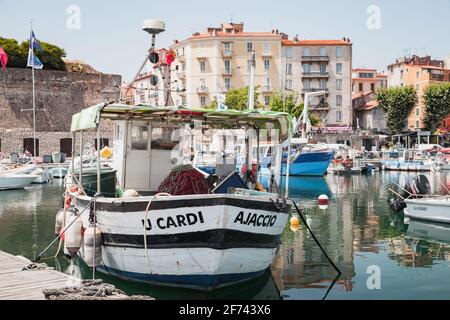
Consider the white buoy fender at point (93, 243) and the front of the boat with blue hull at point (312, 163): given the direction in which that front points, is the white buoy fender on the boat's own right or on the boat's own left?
on the boat's own right

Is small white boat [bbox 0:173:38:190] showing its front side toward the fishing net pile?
no

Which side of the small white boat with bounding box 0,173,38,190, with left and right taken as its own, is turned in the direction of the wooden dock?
right

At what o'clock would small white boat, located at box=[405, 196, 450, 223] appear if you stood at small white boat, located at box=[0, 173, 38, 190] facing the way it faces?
small white boat, located at box=[405, 196, 450, 223] is roughly at 2 o'clock from small white boat, located at box=[0, 173, 38, 190].

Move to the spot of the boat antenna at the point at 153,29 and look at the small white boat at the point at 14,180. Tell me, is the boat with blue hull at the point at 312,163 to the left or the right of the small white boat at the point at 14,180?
right

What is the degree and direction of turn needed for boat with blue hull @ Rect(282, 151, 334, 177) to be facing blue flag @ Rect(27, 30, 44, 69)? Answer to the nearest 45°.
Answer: approximately 180°

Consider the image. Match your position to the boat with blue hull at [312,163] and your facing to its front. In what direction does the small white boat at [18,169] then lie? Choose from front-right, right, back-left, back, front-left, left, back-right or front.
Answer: back-right

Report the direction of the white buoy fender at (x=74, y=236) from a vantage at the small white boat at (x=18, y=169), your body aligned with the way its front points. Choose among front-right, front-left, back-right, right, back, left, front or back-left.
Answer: right

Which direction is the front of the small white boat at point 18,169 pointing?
to the viewer's right

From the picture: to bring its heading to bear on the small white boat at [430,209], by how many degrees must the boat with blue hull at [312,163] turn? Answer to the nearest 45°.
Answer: approximately 90° to its right

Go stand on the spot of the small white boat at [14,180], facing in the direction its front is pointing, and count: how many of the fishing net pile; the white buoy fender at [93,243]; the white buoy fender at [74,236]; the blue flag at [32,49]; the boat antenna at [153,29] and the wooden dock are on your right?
5

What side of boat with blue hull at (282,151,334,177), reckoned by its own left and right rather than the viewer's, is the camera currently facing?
right

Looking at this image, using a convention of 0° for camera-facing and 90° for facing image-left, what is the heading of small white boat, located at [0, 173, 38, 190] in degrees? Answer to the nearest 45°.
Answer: approximately 270°
